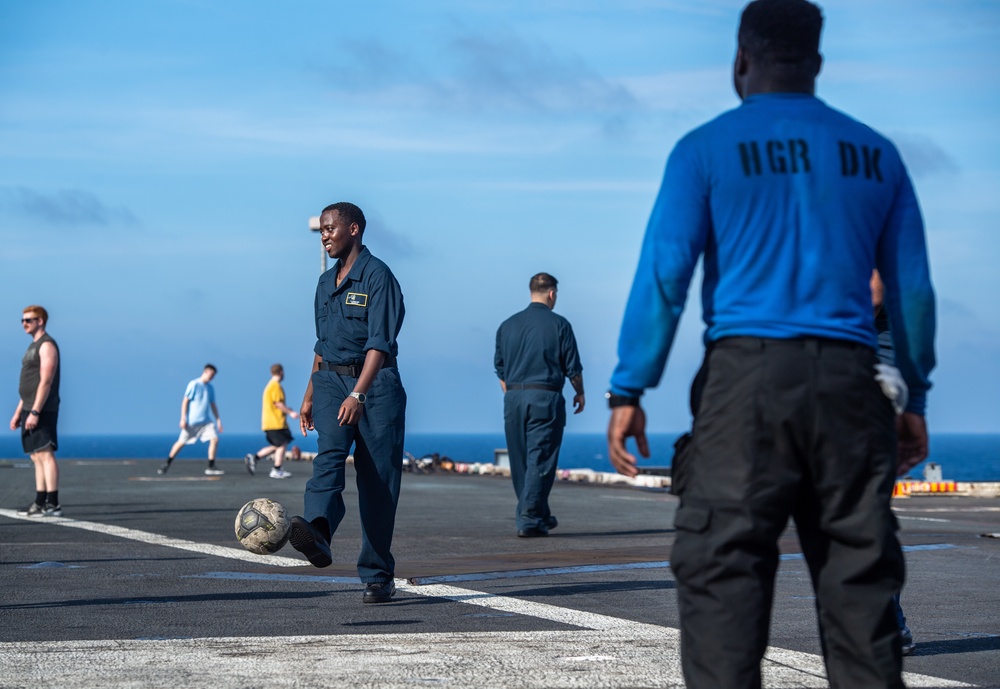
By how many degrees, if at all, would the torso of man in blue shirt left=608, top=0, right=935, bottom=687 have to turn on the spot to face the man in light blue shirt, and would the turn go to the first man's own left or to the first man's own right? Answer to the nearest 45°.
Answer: approximately 45° to the first man's own left

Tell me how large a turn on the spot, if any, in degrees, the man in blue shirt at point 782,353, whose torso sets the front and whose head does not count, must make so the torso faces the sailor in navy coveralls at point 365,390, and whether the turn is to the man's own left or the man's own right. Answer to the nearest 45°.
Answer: approximately 45° to the man's own left

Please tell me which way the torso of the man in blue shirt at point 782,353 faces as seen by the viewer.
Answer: away from the camera

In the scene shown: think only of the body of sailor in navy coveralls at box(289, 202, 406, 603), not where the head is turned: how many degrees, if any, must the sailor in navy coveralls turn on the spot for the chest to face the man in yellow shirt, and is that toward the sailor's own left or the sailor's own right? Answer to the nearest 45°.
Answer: approximately 135° to the sailor's own right

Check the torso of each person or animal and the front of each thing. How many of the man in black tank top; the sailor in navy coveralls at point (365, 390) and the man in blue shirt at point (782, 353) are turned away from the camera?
1

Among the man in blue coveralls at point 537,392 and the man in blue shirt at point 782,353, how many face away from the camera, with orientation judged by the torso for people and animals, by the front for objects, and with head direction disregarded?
2

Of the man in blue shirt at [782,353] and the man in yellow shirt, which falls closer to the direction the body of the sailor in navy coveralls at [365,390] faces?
the man in blue shirt

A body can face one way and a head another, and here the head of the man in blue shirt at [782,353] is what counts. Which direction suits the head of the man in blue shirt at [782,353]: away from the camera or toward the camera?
away from the camera
